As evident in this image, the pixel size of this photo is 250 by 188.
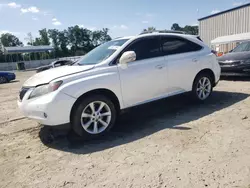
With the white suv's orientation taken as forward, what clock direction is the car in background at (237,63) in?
The car in background is roughly at 6 o'clock from the white suv.

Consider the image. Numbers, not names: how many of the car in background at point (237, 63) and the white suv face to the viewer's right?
0

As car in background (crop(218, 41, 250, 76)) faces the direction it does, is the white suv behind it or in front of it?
in front

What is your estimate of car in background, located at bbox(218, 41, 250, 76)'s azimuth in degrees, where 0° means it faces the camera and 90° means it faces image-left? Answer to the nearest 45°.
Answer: approximately 45°
